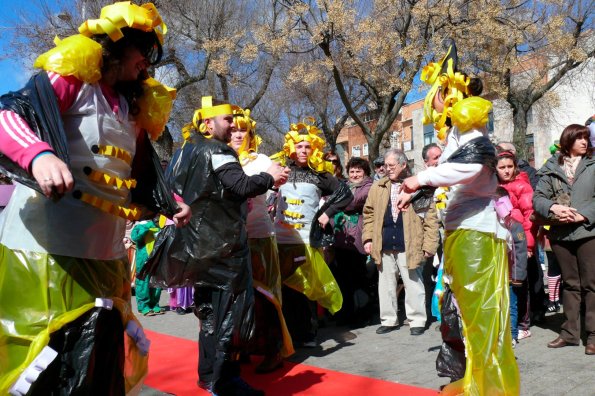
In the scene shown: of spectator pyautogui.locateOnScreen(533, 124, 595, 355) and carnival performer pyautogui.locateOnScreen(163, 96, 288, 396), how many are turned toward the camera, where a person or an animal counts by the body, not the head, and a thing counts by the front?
1

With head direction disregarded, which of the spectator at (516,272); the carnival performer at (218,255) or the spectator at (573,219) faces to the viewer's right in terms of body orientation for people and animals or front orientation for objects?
the carnival performer

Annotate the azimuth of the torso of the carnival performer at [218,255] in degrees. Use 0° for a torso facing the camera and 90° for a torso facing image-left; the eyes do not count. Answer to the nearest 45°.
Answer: approximately 270°

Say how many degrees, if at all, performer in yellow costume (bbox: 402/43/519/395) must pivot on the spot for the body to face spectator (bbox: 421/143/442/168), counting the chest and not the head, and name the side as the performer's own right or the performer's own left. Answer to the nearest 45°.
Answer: approximately 90° to the performer's own right

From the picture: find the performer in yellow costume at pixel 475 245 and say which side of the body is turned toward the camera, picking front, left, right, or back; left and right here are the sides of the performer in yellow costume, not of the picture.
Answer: left
